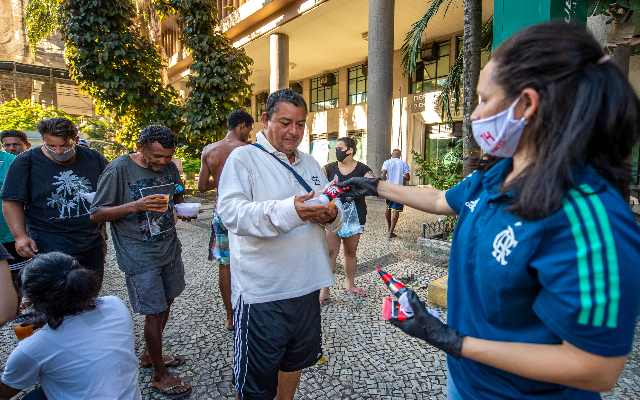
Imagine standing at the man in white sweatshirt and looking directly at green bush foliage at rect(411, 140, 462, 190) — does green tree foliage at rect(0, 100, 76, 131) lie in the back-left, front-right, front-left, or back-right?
front-left

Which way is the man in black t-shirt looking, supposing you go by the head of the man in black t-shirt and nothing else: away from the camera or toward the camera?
toward the camera

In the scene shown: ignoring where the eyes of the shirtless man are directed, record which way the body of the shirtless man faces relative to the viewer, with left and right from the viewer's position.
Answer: facing away from the viewer and to the right of the viewer

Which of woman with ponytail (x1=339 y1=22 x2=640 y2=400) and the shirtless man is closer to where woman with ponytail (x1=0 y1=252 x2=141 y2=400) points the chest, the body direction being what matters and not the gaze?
the shirtless man

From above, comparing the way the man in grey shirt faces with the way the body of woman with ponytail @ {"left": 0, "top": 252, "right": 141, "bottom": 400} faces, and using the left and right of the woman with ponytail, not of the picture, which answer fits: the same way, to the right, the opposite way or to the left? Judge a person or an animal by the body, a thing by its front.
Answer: the opposite way

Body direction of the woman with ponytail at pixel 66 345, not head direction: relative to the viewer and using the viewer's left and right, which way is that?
facing away from the viewer and to the left of the viewer

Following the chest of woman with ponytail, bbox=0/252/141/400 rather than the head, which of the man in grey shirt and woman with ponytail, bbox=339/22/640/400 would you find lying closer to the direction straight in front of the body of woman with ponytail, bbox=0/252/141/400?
the man in grey shirt

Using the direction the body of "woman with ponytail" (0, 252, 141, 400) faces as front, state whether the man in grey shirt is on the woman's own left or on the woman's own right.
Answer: on the woman's own right

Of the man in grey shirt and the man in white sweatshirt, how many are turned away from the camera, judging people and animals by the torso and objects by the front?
0

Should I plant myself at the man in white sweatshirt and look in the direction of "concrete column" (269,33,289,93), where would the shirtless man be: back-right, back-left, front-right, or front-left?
front-left

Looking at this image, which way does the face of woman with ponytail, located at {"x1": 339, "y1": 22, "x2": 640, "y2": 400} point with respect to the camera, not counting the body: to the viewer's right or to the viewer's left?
to the viewer's left

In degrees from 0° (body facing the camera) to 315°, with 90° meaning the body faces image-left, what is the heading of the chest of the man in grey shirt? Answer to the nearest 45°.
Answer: approximately 315°

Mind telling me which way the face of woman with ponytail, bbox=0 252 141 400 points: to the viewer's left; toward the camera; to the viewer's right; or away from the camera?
away from the camera

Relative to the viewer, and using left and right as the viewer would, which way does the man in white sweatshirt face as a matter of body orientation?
facing the viewer and to the right of the viewer

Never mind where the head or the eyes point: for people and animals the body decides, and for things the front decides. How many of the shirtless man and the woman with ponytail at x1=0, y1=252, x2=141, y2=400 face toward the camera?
0

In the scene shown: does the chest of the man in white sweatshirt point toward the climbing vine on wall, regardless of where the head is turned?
no
